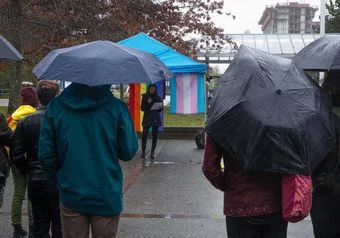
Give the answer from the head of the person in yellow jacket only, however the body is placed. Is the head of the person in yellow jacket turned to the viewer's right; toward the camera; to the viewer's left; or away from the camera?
away from the camera

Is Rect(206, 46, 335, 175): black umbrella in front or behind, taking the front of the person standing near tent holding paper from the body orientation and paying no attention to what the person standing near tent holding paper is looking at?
in front

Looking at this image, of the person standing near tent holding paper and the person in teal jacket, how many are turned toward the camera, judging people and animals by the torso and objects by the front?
1

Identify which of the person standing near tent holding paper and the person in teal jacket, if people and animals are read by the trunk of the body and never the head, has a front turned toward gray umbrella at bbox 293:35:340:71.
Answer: the person standing near tent holding paper

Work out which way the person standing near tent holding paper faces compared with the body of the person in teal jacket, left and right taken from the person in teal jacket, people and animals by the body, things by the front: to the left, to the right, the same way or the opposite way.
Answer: the opposite way

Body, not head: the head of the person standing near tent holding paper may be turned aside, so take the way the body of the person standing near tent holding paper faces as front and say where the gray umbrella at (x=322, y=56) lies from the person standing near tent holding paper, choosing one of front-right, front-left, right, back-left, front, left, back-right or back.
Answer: front

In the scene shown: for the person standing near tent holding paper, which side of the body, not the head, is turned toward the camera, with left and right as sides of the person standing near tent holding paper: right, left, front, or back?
front

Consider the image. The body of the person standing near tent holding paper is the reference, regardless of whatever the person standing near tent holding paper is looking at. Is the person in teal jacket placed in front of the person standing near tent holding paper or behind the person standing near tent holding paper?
in front

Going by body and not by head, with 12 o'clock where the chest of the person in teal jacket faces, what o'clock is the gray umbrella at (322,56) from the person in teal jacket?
The gray umbrella is roughly at 3 o'clock from the person in teal jacket.

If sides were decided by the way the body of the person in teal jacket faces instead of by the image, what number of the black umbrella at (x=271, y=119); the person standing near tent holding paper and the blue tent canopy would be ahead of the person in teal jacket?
2

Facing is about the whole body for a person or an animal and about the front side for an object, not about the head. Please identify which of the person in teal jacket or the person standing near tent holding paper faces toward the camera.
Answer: the person standing near tent holding paper

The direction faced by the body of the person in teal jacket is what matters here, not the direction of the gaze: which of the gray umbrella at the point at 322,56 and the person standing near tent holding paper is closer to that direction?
the person standing near tent holding paper

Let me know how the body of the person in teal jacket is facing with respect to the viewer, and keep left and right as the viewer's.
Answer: facing away from the viewer

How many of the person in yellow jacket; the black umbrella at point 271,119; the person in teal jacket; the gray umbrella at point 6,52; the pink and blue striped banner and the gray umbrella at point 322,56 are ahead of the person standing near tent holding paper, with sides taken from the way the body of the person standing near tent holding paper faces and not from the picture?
5

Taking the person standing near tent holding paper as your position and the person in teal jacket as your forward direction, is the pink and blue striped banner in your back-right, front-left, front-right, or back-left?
back-left
